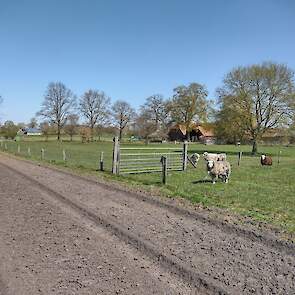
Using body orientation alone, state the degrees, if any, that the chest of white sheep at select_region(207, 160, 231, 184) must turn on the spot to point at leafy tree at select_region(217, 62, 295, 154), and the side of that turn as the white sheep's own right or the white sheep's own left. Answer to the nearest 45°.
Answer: approximately 135° to the white sheep's own right

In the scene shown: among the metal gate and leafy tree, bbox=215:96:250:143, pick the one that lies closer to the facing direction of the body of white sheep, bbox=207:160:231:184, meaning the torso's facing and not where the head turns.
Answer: the metal gate

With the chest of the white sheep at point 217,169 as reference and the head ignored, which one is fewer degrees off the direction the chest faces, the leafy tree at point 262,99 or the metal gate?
the metal gate

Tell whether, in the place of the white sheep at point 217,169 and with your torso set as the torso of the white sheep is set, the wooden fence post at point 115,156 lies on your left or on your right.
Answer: on your right

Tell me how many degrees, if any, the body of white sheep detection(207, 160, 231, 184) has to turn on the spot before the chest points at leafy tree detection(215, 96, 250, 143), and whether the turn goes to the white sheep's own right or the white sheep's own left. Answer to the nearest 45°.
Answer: approximately 135° to the white sheep's own right

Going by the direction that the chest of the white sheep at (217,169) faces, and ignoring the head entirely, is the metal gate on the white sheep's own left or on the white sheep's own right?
on the white sheep's own right

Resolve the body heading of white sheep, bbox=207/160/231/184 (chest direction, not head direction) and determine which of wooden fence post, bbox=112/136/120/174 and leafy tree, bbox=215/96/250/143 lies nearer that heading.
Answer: the wooden fence post

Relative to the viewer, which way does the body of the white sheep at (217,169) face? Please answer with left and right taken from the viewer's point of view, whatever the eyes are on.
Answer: facing the viewer and to the left of the viewer
